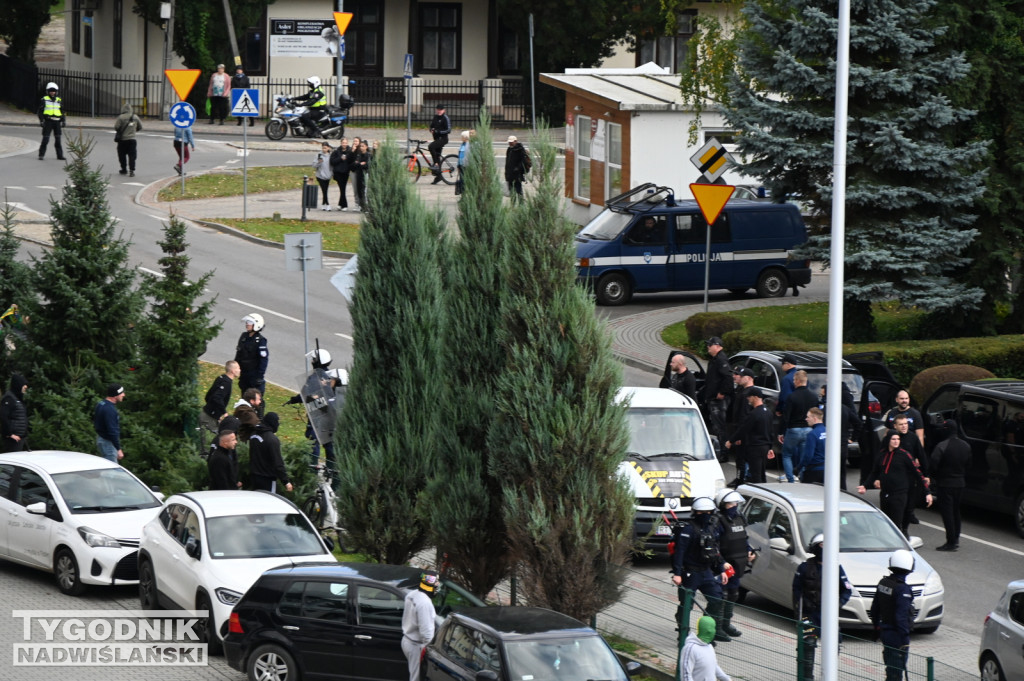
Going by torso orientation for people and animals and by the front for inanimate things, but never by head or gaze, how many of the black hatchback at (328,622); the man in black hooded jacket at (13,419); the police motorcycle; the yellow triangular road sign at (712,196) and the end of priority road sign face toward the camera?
2

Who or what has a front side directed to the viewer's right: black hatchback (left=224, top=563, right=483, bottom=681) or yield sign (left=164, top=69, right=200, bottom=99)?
the black hatchback

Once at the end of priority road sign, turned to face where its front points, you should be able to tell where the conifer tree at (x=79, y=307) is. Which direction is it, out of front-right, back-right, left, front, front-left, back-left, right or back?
front-right

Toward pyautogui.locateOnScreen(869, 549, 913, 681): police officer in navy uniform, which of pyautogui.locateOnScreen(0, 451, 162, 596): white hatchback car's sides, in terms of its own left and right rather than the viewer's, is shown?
front

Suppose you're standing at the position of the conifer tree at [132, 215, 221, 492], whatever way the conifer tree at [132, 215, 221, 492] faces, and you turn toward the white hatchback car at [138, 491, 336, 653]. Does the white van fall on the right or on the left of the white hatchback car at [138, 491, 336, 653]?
left

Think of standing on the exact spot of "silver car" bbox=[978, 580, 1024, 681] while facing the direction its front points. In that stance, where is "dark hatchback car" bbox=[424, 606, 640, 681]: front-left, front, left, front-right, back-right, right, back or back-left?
right

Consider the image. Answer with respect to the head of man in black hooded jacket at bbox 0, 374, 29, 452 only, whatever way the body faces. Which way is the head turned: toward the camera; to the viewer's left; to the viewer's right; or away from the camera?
to the viewer's right

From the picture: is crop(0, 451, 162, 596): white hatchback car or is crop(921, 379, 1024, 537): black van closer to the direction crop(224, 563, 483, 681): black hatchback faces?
the black van

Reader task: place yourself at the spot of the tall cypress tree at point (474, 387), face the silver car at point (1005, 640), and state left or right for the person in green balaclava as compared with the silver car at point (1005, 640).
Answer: right

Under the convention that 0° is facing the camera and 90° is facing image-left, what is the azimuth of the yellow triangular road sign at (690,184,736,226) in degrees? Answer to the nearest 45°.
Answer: approximately 0°

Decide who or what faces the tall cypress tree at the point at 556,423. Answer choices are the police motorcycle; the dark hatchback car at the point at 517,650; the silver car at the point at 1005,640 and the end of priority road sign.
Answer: the end of priority road sign
